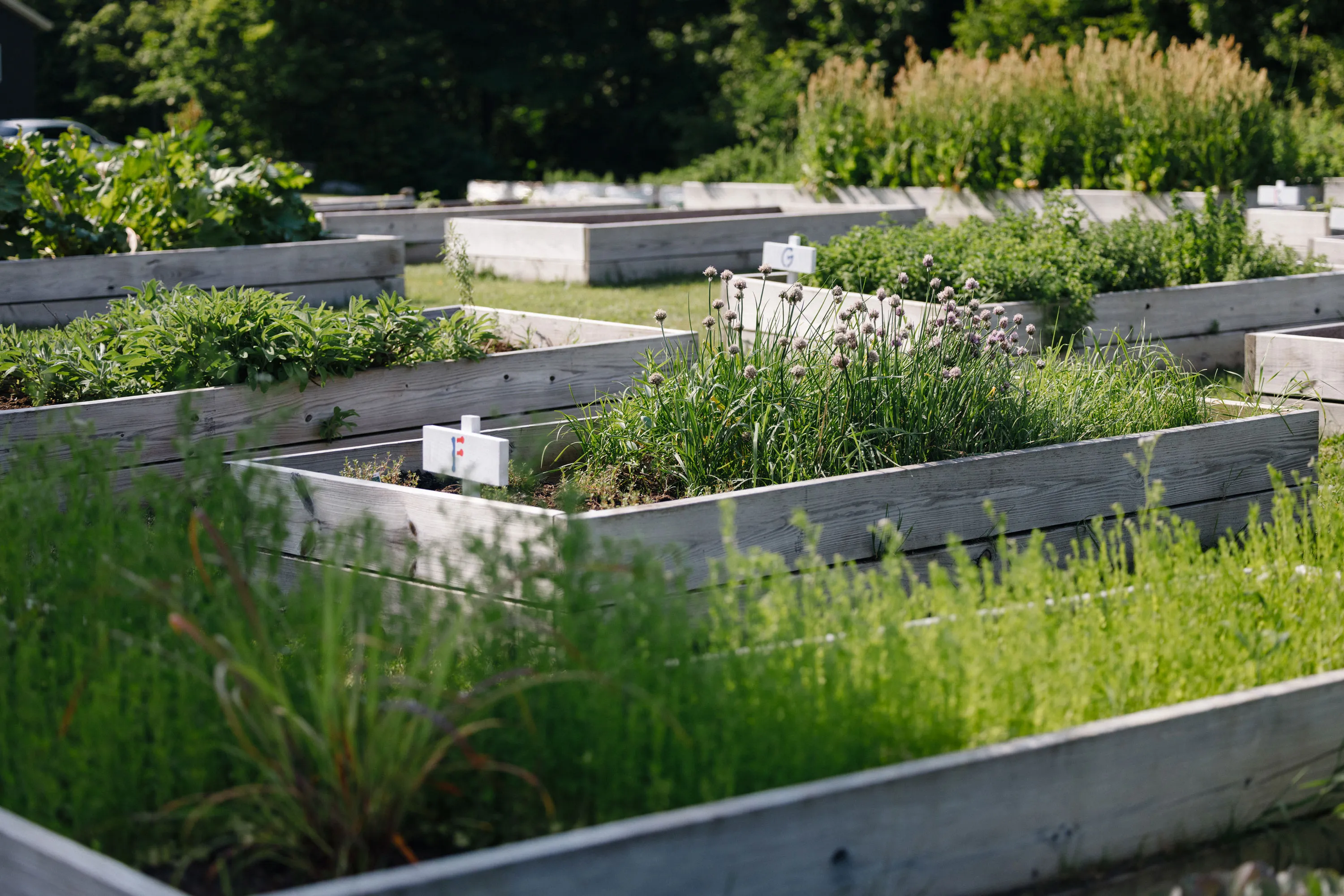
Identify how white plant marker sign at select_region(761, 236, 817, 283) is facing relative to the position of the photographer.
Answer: facing the viewer and to the left of the viewer

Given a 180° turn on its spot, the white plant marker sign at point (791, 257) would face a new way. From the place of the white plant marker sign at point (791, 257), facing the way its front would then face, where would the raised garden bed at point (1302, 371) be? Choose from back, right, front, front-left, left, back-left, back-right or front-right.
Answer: front-right

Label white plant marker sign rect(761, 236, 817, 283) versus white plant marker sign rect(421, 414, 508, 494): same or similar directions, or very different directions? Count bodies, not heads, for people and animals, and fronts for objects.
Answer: same or similar directions

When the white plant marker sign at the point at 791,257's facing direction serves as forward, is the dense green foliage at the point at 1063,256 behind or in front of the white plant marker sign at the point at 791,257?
behind

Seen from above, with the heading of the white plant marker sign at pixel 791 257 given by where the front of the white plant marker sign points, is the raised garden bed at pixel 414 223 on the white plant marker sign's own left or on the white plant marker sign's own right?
on the white plant marker sign's own right

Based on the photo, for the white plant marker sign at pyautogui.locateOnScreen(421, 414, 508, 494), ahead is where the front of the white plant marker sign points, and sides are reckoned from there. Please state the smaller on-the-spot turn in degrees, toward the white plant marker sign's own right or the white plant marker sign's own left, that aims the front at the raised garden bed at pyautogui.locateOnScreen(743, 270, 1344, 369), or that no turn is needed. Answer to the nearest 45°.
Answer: approximately 180°
